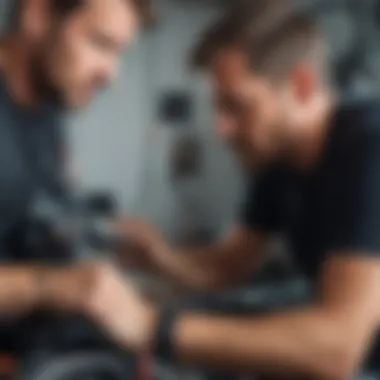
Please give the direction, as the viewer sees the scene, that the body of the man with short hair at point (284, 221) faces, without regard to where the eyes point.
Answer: to the viewer's left

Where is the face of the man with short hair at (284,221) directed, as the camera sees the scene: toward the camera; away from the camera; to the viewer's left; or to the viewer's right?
to the viewer's left
